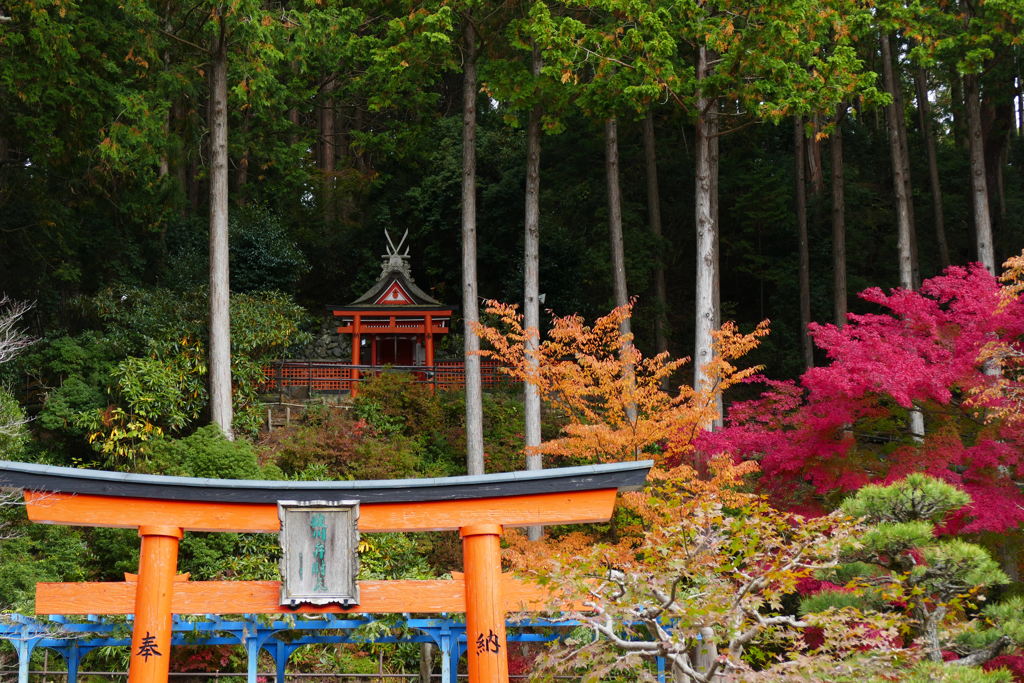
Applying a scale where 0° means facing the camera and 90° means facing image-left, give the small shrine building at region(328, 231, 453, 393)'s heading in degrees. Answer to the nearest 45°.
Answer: approximately 0°

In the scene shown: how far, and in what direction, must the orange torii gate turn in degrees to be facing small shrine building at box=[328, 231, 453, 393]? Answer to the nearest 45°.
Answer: approximately 180°

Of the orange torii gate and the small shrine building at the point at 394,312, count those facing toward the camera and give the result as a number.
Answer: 2

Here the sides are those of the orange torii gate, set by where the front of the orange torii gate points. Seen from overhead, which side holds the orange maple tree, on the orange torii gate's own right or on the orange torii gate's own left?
on the orange torii gate's own left

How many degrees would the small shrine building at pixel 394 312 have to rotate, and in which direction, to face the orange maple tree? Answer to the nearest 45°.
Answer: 0° — it already faces it

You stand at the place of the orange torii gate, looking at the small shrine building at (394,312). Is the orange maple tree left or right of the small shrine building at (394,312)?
right

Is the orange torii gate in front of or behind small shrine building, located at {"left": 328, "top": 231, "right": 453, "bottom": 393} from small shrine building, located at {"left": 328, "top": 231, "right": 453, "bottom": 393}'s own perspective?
in front
